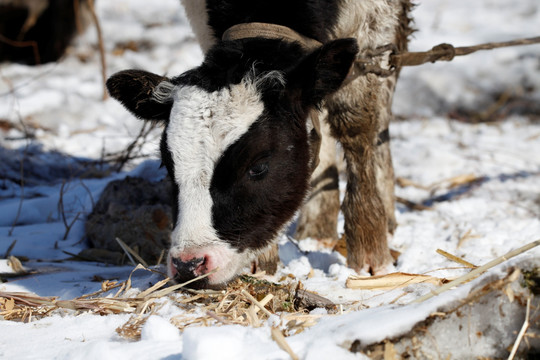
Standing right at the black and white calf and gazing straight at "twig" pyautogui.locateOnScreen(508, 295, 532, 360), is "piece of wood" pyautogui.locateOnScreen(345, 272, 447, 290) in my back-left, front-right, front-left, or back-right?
front-left

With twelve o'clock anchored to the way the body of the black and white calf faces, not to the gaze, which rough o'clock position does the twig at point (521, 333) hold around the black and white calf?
The twig is roughly at 9 o'clock from the black and white calf.

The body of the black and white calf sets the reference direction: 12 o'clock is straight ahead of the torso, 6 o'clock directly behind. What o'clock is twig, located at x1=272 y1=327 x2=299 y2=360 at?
The twig is roughly at 12 o'clock from the black and white calf.

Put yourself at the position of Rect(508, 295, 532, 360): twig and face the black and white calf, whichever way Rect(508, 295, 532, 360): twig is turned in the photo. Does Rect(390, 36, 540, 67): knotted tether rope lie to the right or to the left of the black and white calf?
right

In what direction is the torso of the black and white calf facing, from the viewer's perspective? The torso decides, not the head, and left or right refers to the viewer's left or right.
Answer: facing the viewer and to the left of the viewer

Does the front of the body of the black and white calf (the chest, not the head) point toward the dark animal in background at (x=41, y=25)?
no
